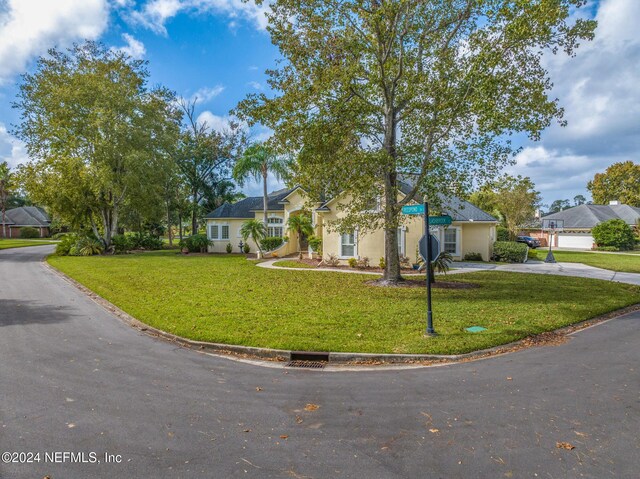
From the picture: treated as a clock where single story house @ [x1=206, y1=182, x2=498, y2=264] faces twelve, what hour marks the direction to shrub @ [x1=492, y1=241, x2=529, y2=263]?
The shrub is roughly at 9 o'clock from the single story house.

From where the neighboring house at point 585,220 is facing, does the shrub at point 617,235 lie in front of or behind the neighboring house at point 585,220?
in front

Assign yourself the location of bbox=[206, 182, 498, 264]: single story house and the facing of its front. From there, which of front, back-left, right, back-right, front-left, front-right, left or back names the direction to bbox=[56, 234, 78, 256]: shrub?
right

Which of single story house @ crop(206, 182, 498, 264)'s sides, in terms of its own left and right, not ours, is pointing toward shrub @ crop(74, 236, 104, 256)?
right

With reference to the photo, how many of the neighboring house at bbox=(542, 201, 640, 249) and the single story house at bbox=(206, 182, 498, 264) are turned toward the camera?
2

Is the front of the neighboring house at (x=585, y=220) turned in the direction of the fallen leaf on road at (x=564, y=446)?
yes

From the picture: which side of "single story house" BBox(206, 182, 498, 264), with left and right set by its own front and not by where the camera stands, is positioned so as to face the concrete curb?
front

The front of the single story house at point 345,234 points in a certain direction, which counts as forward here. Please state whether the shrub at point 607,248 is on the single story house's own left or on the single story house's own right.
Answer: on the single story house's own left

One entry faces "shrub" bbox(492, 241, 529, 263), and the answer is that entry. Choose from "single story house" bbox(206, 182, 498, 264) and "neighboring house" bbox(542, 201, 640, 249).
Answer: the neighboring house

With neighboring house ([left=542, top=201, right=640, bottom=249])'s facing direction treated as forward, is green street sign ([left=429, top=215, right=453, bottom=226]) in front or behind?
in front

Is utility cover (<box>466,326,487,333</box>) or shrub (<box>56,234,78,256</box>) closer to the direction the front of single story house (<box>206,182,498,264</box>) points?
the utility cover

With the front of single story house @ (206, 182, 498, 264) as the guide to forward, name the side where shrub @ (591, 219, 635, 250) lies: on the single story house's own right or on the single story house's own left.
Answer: on the single story house's own left

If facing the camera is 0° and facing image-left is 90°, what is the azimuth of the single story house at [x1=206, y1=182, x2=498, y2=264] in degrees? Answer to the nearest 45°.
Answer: approximately 0°

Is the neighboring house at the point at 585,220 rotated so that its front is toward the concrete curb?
yes

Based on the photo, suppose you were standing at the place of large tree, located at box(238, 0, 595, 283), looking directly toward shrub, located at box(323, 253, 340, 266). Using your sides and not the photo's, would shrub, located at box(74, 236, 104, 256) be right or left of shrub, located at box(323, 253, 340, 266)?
left
